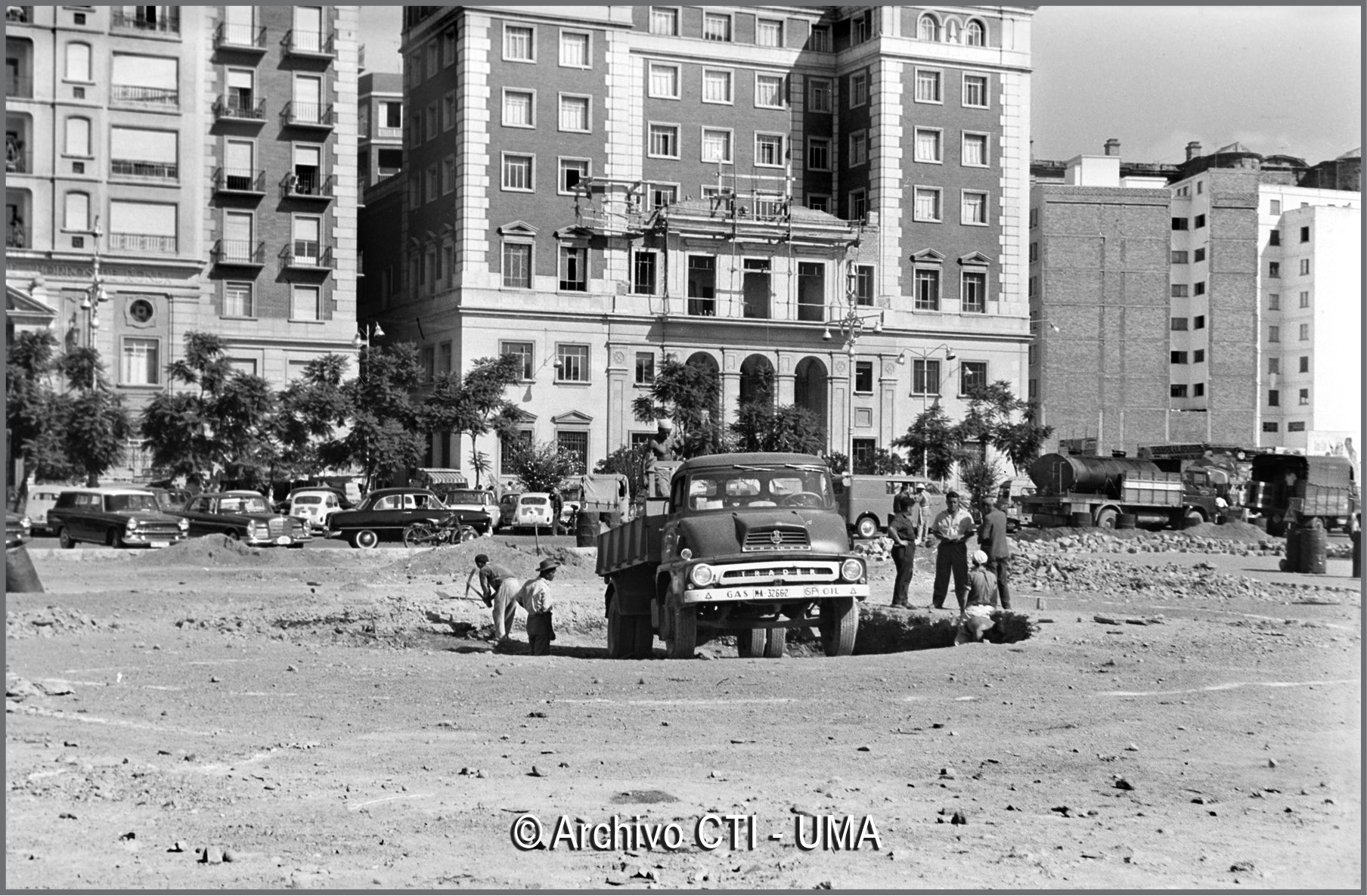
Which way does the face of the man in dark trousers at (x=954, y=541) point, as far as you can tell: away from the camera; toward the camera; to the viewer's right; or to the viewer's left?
toward the camera

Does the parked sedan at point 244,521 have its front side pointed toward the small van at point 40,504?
no

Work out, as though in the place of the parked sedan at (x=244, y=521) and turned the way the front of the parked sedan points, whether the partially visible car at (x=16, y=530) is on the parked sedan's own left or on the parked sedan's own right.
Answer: on the parked sedan's own right

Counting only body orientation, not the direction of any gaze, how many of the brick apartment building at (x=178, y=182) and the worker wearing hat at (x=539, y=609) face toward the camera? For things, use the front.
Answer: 1

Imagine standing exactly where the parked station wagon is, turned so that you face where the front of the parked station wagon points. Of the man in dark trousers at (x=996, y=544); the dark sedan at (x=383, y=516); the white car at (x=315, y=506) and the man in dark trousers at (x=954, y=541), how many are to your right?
0

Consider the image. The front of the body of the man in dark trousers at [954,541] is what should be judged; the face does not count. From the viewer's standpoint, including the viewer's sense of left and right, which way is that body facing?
facing the viewer

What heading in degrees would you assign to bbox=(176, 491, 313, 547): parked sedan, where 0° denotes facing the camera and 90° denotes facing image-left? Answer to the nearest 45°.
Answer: approximately 315°

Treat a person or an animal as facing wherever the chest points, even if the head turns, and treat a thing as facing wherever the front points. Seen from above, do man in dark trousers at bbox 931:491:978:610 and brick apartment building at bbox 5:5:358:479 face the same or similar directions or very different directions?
same or similar directions

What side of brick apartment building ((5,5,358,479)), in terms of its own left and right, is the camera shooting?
front

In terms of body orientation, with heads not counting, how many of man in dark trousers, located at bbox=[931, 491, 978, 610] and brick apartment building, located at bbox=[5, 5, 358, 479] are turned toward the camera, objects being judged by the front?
2

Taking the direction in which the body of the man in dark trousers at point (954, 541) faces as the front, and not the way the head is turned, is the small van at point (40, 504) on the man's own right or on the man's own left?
on the man's own right

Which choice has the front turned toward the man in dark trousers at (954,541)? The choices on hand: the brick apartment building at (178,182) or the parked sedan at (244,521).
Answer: the parked sedan

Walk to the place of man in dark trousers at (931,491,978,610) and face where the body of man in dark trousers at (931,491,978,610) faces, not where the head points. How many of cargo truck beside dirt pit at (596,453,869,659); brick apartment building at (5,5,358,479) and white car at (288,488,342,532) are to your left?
0

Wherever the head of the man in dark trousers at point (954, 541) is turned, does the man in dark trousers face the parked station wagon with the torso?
no
